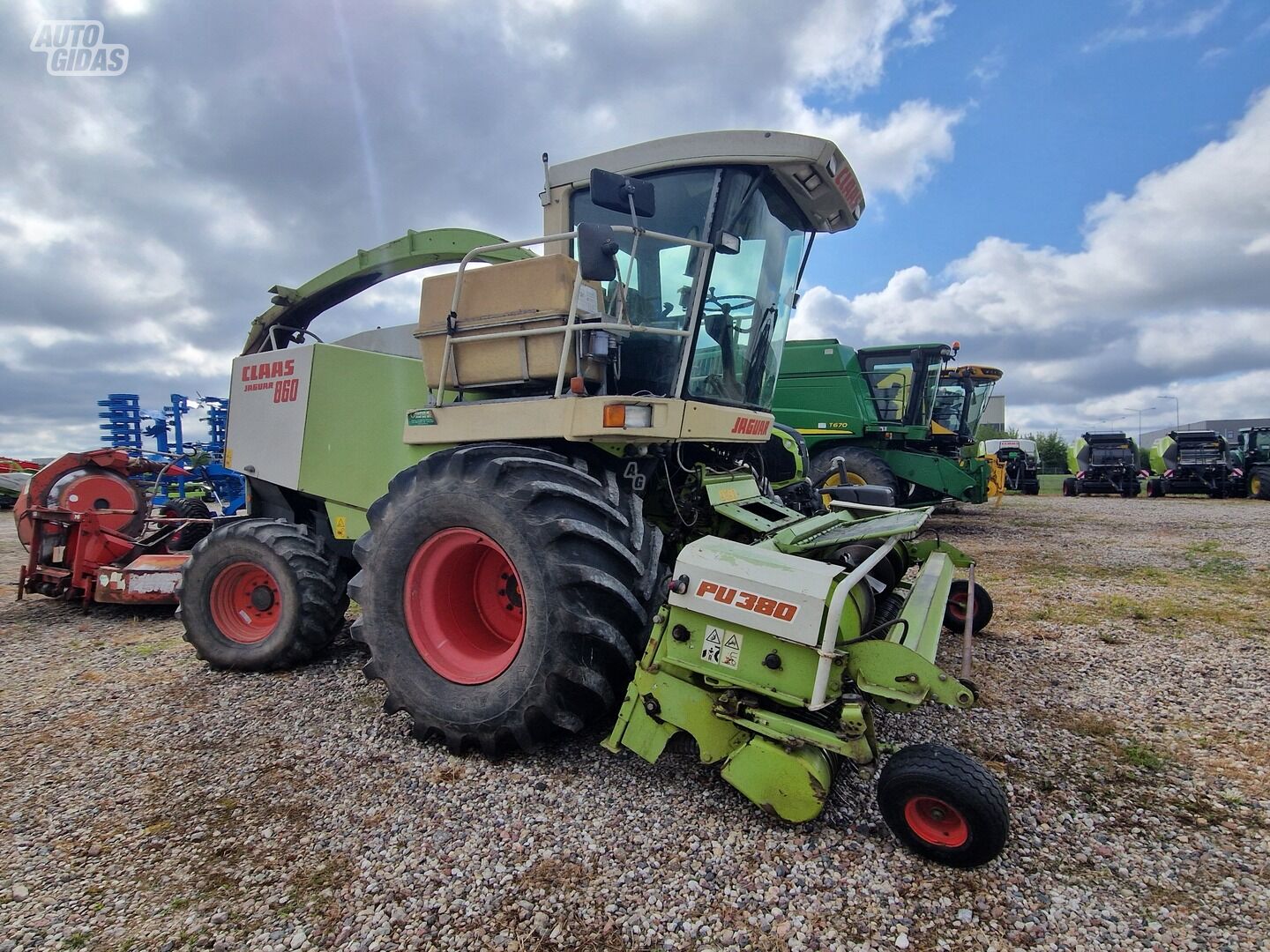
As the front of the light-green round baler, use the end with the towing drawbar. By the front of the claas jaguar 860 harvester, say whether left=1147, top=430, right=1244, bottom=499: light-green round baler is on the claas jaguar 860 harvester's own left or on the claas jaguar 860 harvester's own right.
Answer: on the claas jaguar 860 harvester's own left

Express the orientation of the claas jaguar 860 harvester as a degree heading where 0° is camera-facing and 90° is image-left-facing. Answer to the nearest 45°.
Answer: approximately 315°

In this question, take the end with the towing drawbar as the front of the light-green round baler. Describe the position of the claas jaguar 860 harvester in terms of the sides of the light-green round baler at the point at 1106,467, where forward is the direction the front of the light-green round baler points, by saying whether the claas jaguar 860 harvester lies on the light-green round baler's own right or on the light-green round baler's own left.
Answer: on the light-green round baler's own right

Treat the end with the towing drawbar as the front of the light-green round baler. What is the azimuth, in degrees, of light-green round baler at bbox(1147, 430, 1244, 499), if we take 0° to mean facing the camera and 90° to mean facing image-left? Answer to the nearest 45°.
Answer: approximately 315°

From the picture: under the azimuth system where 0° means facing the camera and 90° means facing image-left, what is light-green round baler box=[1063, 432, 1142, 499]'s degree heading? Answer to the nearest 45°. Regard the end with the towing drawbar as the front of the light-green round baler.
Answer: approximately 315°

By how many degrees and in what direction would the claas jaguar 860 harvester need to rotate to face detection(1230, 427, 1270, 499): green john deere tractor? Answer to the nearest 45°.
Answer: approximately 90° to its left

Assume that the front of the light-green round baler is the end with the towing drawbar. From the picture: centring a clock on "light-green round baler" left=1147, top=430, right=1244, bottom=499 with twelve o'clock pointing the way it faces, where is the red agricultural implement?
The red agricultural implement is roughly at 2 o'clock from the light-green round baler.

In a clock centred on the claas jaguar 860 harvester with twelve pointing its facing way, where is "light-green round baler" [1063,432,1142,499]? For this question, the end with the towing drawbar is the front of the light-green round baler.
The light-green round baler is roughly at 9 o'clock from the claas jaguar 860 harvester.
